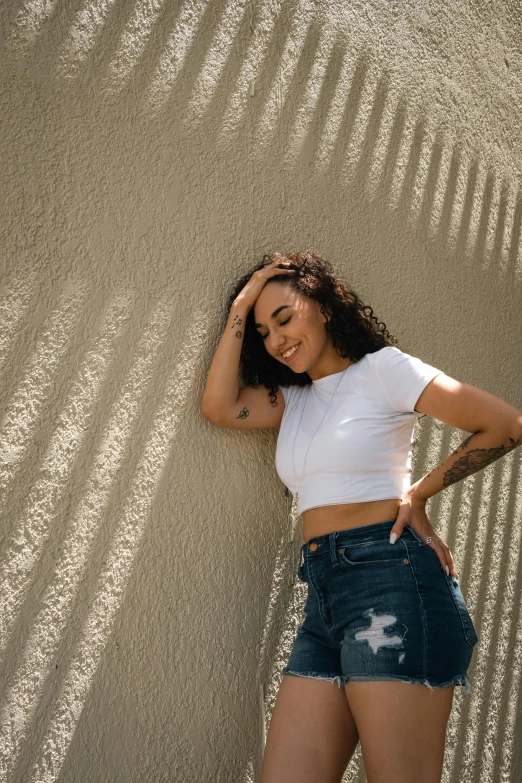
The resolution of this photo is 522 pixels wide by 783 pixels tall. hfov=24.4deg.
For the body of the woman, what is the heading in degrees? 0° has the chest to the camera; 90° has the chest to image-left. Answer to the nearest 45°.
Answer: approximately 45°
